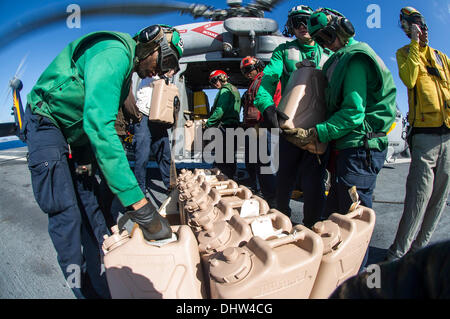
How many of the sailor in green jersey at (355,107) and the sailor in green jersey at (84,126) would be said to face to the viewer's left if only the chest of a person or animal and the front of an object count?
1

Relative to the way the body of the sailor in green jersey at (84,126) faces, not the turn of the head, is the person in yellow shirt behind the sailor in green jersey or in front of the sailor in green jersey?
in front

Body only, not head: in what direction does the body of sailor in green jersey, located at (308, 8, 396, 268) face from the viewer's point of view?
to the viewer's left

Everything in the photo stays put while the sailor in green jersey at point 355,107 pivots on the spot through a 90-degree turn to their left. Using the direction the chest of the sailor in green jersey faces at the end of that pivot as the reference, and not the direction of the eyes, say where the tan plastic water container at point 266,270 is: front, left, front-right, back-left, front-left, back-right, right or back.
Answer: front

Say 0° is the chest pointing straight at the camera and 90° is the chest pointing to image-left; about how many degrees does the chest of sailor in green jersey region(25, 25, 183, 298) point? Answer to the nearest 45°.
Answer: approximately 270°
